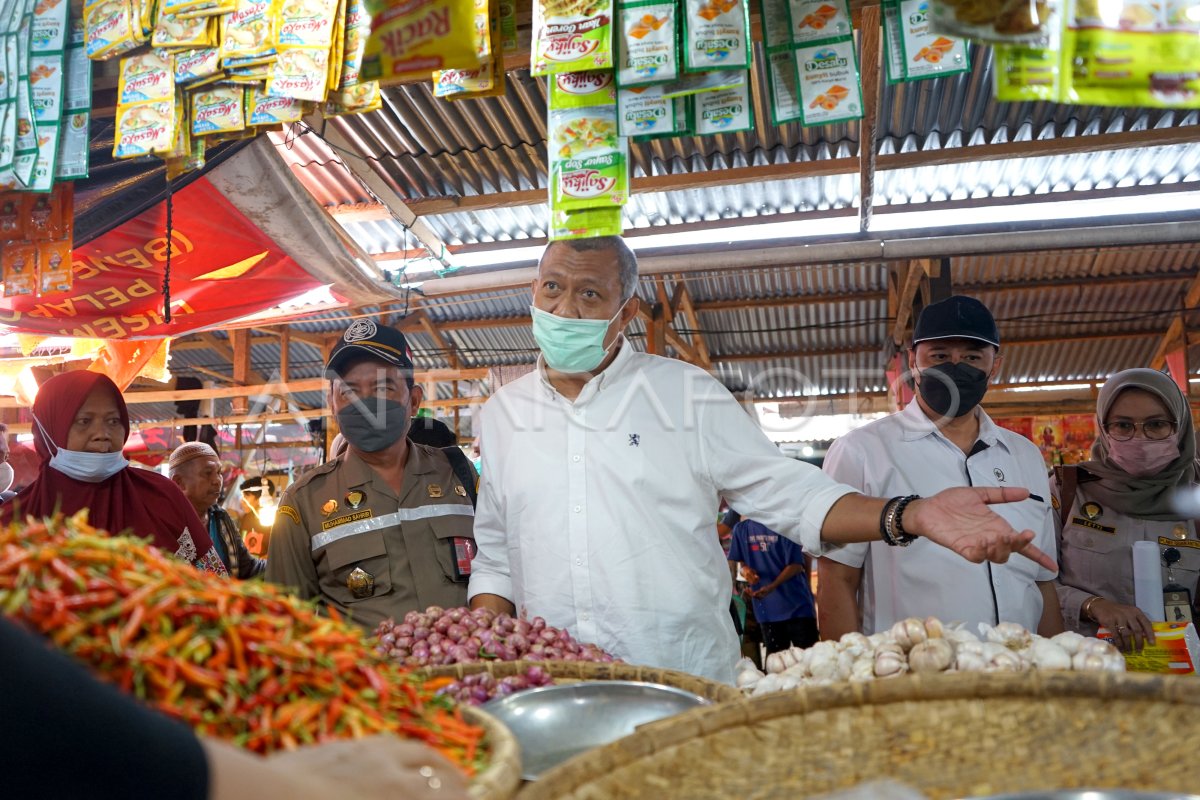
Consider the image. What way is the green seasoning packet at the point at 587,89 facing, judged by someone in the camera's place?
facing the viewer

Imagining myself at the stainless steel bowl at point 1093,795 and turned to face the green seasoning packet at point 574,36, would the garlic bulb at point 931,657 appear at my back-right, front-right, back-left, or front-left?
front-right

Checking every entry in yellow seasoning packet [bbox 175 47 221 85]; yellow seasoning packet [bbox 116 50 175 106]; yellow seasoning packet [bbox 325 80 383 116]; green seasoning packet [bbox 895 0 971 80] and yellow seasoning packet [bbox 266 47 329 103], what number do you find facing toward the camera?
5

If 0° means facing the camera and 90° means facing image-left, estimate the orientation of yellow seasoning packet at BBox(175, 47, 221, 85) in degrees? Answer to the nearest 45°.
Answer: approximately 0°

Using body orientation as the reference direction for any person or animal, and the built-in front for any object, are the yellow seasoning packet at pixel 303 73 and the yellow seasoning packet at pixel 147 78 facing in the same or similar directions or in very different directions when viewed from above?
same or similar directions

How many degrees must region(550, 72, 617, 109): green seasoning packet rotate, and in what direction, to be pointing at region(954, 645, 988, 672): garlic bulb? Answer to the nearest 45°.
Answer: approximately 45° to its left

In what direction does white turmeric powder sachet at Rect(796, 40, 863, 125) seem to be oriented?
toward the camera

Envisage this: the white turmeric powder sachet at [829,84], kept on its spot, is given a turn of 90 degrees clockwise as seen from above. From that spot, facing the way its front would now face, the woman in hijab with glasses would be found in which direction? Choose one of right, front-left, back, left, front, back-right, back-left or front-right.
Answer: back-right

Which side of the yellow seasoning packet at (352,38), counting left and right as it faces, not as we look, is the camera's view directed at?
front

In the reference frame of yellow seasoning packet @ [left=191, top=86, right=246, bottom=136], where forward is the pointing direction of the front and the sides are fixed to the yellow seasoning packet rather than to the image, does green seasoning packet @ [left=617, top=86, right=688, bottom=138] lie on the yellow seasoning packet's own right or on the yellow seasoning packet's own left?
on the yellow seasoning packet's own left

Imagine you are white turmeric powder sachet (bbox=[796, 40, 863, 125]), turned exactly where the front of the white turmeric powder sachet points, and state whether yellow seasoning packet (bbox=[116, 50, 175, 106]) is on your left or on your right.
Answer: on your right

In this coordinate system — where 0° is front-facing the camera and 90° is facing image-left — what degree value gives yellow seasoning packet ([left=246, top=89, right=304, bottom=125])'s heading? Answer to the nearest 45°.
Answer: approximately 0°
